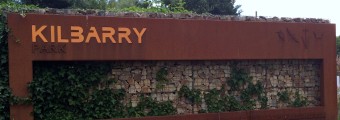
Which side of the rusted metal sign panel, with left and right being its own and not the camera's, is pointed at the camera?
front
